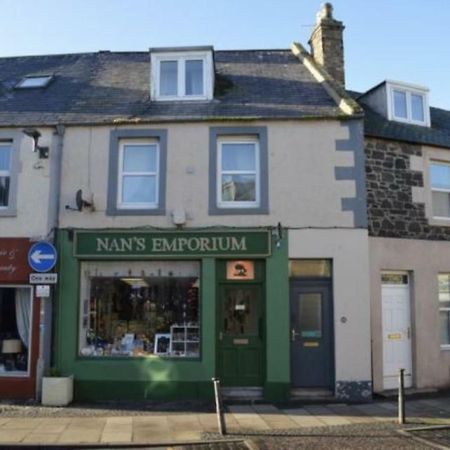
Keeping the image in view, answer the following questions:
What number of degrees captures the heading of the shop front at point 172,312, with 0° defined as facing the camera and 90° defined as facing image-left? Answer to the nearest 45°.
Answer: approximately 0°

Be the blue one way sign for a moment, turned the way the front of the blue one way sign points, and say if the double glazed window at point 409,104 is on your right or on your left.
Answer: on your left

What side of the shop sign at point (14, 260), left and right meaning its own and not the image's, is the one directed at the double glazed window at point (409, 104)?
left

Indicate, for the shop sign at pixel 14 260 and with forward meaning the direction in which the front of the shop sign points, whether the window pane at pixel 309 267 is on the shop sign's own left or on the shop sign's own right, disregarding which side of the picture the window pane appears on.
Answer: on the shop sign's own left

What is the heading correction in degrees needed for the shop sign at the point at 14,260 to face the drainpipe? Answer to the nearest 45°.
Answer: approximately 90° to its left
